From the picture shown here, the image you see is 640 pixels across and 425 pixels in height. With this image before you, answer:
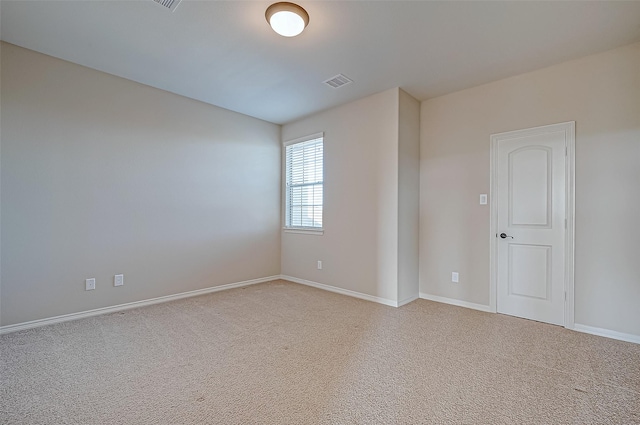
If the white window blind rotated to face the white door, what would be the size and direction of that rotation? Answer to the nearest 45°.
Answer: approximately 90° to its left

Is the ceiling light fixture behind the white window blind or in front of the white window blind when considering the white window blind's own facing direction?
in front

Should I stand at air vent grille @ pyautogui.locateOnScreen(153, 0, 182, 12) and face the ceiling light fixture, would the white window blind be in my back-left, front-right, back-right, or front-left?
front-left

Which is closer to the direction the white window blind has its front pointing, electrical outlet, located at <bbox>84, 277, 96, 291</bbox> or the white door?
the electrical outlet

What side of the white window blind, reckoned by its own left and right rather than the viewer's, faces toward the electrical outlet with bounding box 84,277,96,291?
front

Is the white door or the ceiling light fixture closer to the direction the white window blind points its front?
the ceiling light fixture

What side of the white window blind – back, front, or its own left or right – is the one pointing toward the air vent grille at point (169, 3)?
front

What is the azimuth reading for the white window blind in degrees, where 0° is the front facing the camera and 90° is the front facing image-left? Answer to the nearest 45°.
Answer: approximately 45°

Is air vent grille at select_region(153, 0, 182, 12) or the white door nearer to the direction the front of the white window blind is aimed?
the air vent grille

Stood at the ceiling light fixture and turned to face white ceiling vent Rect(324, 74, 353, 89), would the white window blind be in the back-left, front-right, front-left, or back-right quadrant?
front-left

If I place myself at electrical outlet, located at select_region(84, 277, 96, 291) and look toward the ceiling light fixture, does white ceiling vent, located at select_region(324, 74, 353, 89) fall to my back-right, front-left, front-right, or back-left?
front-left

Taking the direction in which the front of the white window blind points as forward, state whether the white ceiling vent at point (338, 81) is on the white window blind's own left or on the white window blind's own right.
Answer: on the white window blind's own left
